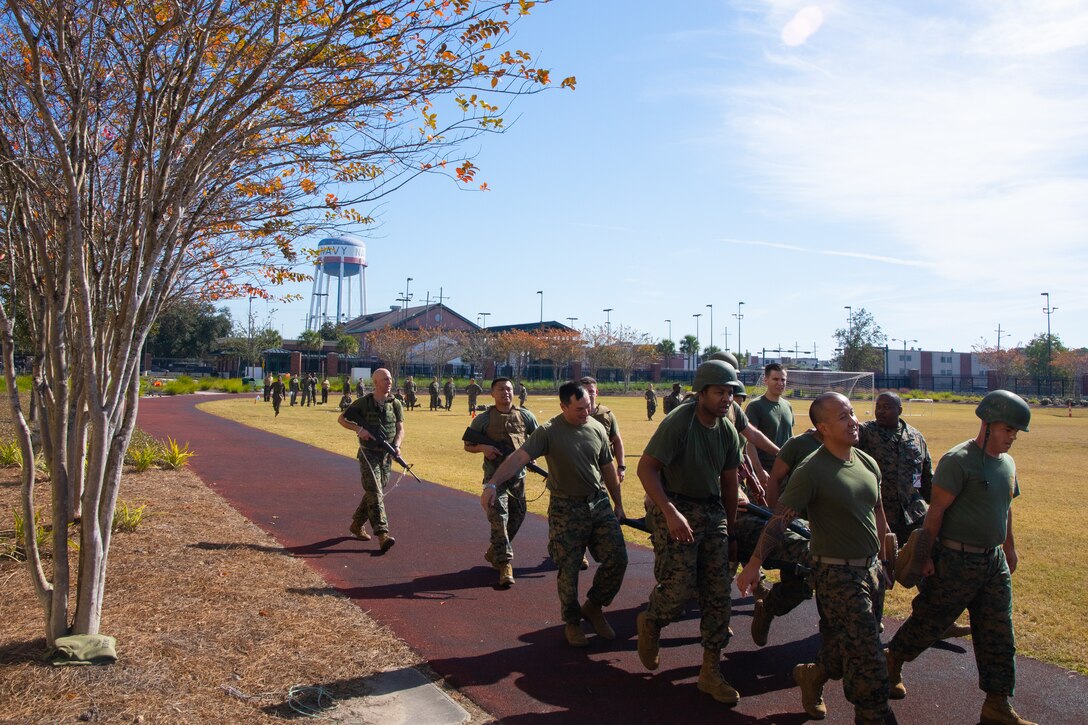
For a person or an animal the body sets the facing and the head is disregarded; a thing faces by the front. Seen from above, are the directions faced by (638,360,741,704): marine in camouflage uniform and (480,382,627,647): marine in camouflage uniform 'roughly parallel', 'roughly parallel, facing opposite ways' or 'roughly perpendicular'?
roughly parallel

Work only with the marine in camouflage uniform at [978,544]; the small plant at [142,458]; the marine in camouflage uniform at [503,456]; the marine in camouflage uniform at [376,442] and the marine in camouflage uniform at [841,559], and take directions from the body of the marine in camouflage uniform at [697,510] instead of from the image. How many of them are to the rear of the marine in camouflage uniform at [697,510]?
3

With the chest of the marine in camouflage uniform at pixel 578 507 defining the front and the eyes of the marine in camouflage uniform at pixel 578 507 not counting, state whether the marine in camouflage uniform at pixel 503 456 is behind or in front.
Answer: behind

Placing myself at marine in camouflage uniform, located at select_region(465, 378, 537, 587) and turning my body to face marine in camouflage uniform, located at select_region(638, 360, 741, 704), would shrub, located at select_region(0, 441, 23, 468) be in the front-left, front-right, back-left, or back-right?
back-right

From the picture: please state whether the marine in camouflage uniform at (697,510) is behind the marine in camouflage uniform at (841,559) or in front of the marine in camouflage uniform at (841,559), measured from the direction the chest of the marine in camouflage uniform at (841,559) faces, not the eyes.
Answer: behind

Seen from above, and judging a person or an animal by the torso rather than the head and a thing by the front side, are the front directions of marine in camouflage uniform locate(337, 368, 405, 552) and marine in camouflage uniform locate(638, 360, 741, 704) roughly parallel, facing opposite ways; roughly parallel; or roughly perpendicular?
roughly parallel

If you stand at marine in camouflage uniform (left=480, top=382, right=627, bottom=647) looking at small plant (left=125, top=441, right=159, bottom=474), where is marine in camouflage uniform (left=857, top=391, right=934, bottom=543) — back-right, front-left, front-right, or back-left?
back-right

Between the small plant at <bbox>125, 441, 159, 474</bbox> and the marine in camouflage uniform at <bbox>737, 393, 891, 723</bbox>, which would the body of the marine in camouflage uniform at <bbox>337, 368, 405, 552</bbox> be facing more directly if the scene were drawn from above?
the marine in camouflage uniform

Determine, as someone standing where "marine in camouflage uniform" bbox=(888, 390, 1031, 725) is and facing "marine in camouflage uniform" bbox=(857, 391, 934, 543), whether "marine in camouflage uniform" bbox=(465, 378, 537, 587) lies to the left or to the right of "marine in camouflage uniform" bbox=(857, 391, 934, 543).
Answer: left

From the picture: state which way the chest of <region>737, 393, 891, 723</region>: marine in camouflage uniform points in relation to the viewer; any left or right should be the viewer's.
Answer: facing the viewer and to the right of the viewer

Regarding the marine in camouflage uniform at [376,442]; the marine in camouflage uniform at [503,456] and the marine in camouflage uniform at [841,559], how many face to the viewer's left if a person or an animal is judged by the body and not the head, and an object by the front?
0

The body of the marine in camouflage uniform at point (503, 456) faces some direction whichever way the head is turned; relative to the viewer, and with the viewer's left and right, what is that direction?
facing the viewer

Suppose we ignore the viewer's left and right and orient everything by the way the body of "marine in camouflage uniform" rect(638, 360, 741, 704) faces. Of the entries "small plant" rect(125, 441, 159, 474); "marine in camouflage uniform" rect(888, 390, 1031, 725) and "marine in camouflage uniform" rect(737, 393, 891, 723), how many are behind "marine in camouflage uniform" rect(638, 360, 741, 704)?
1

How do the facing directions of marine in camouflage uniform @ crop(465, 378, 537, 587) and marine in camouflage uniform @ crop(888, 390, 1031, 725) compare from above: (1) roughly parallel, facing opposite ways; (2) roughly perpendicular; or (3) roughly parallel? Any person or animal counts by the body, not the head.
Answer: roughly parallel

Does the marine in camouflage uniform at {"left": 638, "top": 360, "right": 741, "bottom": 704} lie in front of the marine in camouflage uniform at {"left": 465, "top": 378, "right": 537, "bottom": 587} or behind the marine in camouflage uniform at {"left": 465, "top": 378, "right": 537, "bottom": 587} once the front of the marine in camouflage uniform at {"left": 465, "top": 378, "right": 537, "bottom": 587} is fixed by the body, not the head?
in front
